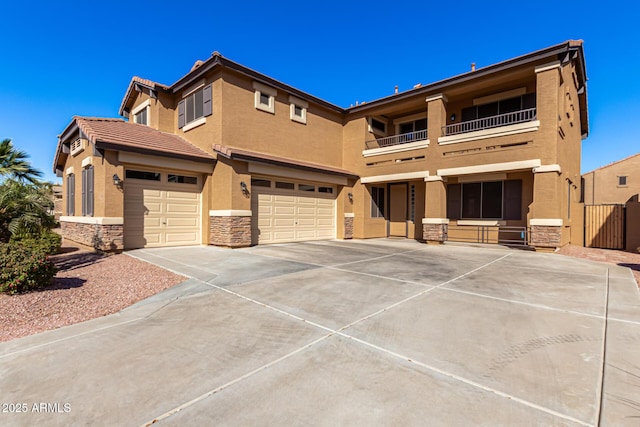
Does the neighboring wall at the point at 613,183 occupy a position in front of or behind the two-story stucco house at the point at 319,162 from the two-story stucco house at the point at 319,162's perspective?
behind

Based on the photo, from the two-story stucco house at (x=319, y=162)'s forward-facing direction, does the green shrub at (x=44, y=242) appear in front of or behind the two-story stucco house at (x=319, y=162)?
in front

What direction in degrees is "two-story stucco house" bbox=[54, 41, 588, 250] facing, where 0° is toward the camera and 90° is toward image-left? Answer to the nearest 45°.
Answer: approximately 45°
